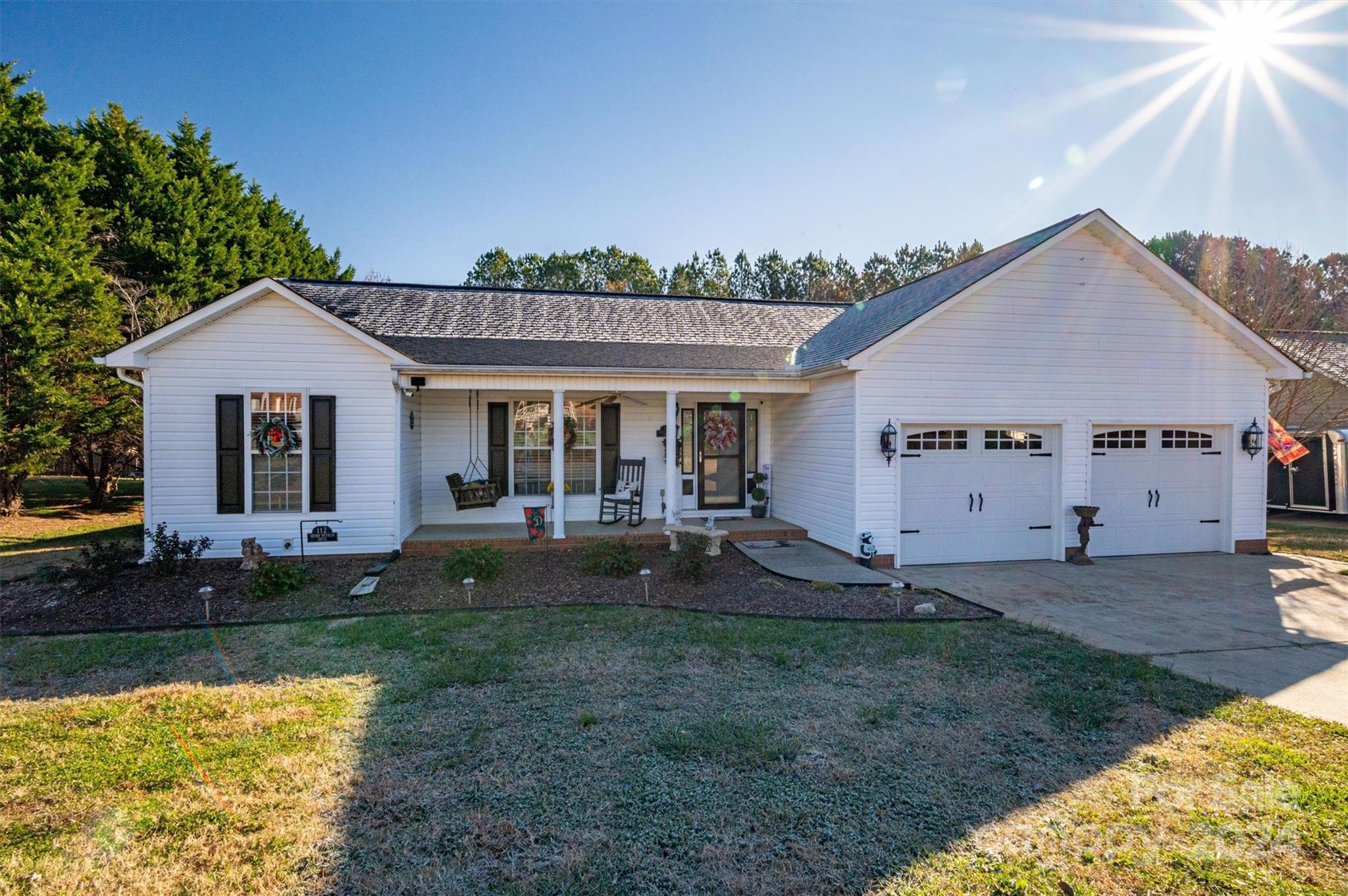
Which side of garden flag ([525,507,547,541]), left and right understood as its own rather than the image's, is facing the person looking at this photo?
front

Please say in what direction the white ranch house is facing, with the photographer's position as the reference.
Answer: facing the viewer

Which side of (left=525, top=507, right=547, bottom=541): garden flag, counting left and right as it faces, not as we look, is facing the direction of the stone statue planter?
left

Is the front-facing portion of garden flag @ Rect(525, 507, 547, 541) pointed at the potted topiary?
no

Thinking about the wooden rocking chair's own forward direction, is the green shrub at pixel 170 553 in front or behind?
in front

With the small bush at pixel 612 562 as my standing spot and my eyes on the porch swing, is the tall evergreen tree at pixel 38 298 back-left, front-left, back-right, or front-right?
front-left

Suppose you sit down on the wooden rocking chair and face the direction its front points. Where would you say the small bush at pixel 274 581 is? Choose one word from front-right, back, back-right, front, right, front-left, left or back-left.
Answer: front

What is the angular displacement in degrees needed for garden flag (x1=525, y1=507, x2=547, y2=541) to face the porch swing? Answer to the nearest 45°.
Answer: approximately 135° to its right

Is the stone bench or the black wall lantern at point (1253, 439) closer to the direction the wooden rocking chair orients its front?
the stone bench

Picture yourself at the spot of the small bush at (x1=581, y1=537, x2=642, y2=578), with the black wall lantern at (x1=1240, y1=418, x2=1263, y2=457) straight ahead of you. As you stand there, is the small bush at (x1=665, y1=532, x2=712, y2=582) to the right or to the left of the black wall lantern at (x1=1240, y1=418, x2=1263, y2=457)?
right

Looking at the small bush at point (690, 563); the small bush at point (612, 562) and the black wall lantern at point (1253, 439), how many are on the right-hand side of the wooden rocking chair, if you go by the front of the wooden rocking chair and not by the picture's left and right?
0

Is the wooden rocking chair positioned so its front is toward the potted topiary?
no

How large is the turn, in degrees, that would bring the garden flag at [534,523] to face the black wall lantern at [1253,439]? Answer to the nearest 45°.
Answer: approximately 90° to its left

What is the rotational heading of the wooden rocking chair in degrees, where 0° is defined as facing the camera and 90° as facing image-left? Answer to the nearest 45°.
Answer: approximately 45°
